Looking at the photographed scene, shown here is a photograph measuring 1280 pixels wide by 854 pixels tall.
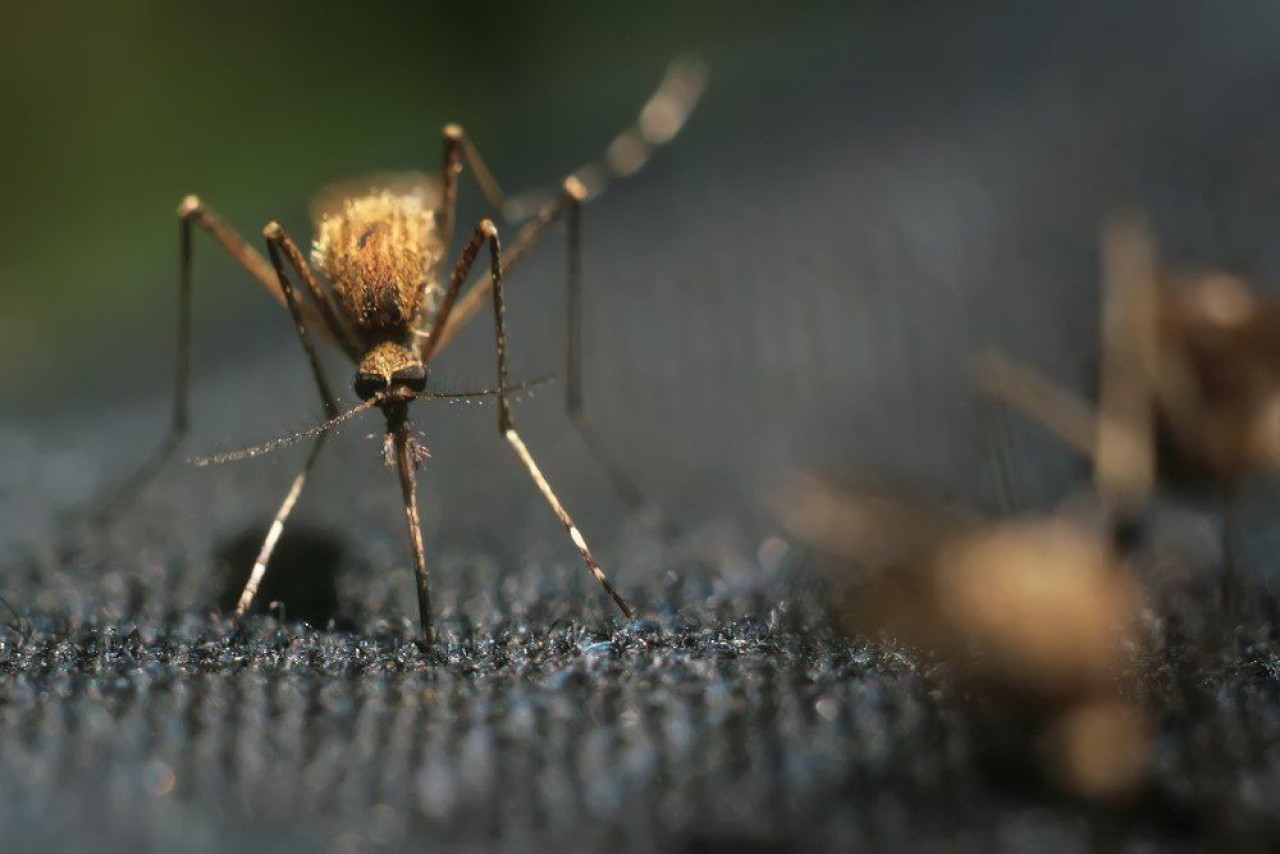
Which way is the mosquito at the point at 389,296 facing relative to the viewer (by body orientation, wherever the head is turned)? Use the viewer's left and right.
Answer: facing the viewer

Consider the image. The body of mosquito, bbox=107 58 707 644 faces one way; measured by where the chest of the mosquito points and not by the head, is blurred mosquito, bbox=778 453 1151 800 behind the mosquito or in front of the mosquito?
in front

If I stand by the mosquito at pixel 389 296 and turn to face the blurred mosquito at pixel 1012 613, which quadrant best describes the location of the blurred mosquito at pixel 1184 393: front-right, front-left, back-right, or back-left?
front-left

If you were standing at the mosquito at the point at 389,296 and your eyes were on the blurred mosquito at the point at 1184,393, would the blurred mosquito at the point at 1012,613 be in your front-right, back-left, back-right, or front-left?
front-right

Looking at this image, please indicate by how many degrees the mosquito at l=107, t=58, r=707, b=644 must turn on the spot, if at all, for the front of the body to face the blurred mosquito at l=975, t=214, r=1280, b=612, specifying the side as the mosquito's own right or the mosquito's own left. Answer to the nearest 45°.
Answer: approximately 45° to the mosquito's own left
